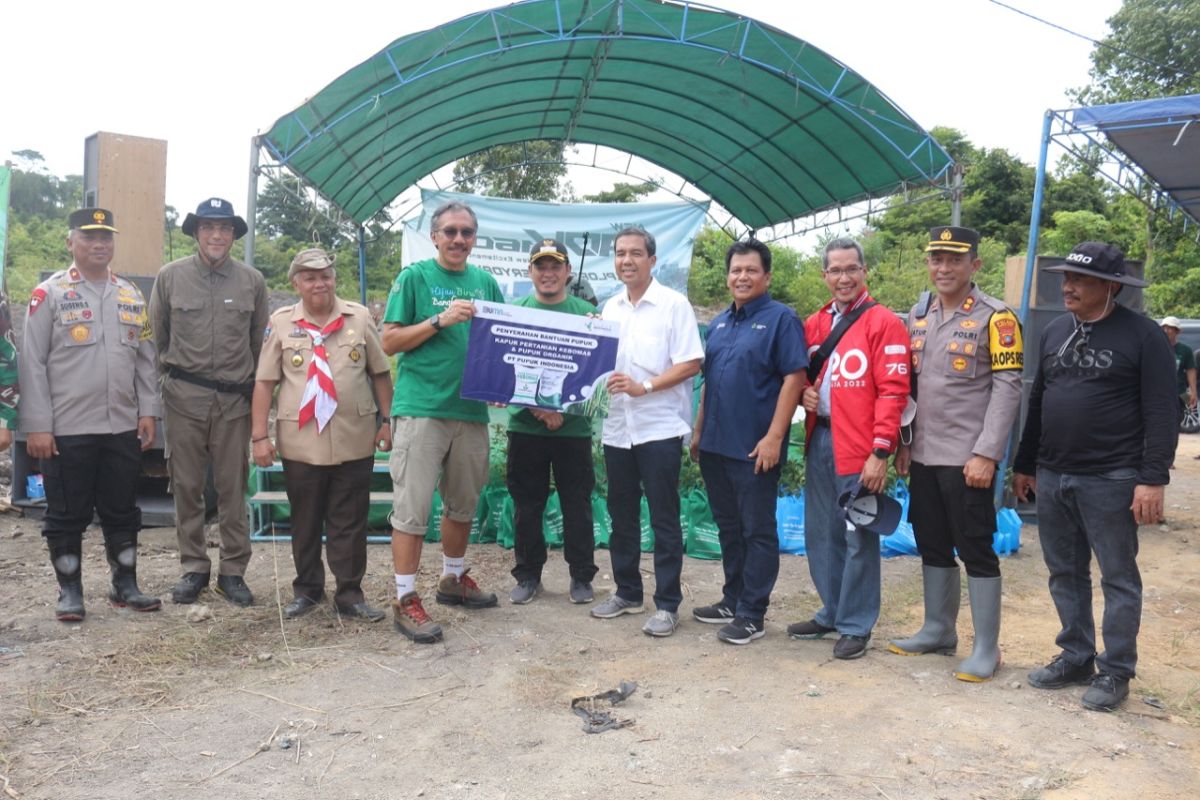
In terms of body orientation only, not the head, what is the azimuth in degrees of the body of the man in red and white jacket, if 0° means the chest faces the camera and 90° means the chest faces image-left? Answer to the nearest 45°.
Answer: approximately 45°

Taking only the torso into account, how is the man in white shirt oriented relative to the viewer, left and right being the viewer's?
facing the viewer and to the left of the viewer

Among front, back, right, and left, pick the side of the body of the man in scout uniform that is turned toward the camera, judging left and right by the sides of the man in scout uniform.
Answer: front

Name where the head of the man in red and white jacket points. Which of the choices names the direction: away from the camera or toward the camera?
toward the camera

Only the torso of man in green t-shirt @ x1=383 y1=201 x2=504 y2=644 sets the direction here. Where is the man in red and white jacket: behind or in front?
in front

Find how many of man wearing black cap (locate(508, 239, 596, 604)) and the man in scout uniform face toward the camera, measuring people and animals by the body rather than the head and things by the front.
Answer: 2

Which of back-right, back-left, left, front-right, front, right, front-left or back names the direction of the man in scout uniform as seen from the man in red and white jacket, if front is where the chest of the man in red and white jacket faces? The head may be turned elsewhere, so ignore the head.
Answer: front-right

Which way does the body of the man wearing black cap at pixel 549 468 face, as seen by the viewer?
toward the camera

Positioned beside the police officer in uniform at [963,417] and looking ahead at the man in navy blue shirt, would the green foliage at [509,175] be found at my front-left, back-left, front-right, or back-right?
front-right

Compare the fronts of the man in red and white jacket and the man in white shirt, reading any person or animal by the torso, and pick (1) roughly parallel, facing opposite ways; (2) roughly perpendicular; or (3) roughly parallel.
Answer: roughly parallel

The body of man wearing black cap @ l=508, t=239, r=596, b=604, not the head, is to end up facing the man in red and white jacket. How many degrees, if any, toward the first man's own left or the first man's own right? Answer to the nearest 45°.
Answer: approximately 45° to the first man's own left

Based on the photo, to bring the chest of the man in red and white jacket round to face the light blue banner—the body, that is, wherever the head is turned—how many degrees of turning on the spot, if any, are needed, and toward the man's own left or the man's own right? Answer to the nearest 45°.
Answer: approximately 90° to the man's own right

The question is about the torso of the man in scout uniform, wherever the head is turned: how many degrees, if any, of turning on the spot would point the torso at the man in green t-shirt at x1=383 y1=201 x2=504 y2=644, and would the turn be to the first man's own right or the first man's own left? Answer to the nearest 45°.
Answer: approximately 45° to the first man's own left

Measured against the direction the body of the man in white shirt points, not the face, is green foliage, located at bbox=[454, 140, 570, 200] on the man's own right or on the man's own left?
on the man's own right
